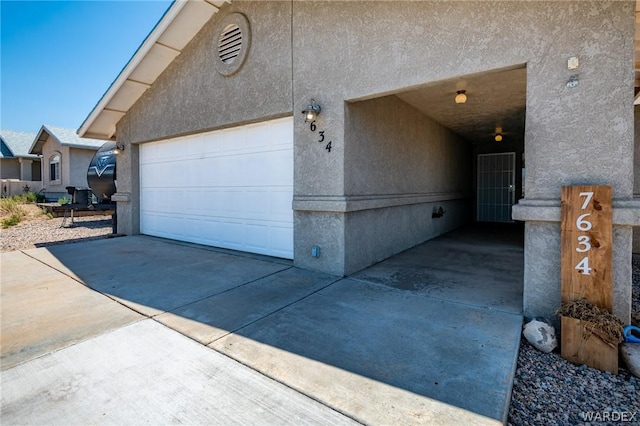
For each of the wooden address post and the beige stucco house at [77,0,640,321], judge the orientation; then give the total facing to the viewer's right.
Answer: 0

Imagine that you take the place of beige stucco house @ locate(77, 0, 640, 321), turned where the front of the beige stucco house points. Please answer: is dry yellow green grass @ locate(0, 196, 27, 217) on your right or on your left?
on your right

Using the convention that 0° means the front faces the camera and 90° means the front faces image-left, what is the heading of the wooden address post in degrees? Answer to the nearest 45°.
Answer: approximately 0°

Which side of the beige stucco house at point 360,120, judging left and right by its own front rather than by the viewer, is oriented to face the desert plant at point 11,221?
right

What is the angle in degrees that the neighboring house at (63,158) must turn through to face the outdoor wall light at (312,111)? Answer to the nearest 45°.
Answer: approximately 45° to its left

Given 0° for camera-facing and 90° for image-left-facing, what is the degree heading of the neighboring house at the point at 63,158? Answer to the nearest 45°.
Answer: approximately 45°

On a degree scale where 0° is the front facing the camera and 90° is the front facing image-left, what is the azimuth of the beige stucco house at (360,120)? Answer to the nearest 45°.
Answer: approximately 45°
